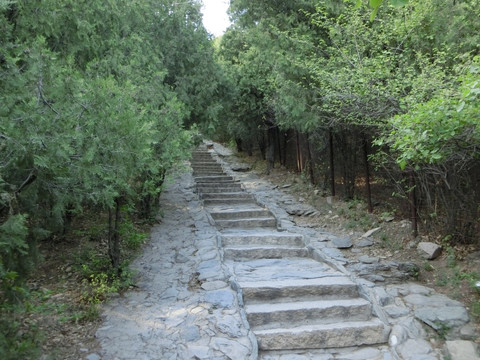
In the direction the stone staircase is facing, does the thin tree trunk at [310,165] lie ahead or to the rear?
to the rear

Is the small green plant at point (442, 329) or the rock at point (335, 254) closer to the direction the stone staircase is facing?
the small green plant

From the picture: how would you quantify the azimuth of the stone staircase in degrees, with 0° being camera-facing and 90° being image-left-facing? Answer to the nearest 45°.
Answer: approximately 0°

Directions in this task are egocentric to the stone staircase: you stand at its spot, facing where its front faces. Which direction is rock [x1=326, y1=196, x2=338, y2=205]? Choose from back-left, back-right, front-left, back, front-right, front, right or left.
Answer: back

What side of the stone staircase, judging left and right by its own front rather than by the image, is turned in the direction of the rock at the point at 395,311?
left

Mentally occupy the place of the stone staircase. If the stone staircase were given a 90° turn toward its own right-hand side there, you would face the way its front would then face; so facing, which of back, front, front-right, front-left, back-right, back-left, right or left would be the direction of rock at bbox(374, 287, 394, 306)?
back

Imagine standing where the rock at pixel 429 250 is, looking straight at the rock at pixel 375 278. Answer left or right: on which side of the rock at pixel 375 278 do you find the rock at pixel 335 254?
right

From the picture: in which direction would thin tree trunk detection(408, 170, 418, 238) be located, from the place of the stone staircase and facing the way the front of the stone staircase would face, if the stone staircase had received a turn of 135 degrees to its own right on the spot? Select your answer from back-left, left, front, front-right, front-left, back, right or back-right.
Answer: right

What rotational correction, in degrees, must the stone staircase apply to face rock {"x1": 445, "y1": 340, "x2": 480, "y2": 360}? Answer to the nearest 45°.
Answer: approximately 45° to its left

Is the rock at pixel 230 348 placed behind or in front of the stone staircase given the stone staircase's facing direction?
in front

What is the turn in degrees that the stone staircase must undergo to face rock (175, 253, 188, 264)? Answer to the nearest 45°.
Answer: approximately 135° to its right

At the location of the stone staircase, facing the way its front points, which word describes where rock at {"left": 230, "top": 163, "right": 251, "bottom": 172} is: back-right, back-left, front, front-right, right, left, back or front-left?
back

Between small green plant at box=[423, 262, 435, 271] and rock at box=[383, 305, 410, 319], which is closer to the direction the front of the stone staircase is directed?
the rock

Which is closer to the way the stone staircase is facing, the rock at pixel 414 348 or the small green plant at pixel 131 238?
the rock
